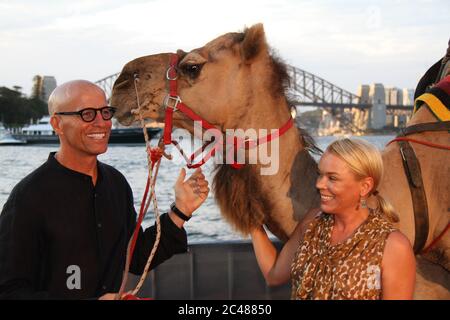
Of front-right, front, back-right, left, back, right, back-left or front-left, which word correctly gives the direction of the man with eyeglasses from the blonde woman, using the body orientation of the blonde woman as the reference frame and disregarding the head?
front-right

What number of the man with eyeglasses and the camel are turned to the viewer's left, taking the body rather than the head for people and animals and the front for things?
1

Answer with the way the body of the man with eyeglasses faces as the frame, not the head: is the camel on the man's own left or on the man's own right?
on the man's own left

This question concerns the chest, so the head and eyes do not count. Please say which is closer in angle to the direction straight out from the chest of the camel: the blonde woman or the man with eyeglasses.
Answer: the man with eyeglasses

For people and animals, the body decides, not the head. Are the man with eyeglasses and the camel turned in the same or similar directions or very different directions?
very different directions

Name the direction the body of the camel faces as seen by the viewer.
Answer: to the viewer's left

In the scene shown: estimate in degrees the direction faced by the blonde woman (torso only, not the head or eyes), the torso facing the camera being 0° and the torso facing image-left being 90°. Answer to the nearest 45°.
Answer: approximately 45°

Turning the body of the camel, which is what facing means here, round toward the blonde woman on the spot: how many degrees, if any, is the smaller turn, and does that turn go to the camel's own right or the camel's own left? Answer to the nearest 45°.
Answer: approximately 135° to the camel's own left

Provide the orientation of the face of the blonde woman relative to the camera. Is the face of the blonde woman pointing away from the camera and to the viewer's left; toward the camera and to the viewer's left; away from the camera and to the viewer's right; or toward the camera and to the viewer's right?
toward the camera and to the viewer's left

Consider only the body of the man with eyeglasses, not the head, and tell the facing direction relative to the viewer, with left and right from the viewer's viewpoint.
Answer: facing the viewer and to the right of the viewer

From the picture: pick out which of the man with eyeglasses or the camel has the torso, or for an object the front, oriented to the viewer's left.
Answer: the camel
